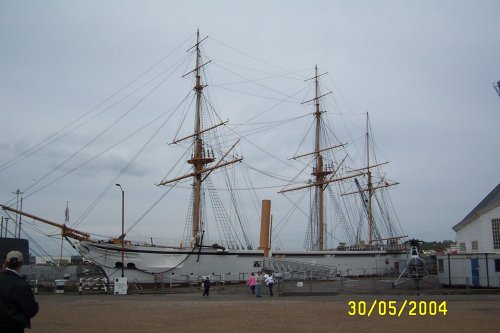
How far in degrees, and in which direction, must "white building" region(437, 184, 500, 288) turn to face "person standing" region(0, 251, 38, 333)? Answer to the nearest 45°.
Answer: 0° — it already faces them

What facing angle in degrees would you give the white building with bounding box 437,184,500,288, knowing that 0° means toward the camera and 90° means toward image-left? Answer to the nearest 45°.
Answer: approximately 0°
